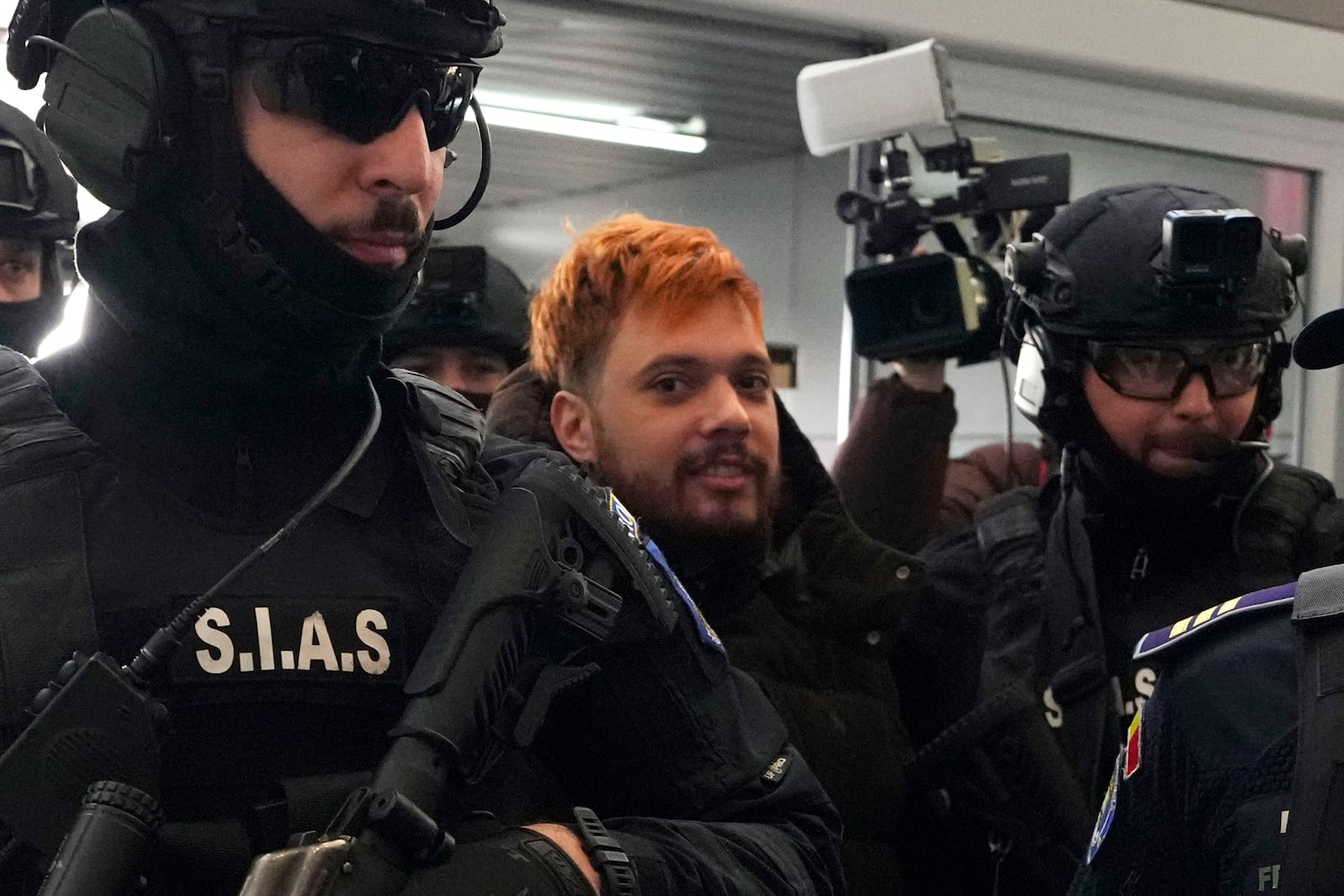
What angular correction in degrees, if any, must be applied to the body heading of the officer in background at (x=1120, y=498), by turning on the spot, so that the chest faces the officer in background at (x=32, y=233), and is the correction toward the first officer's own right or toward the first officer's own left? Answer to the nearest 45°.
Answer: approximately 90° to the first officer's own right

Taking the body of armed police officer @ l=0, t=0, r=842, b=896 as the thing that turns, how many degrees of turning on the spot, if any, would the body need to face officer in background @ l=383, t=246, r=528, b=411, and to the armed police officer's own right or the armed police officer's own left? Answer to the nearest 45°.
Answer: approximately 135° to the armed police officer's own left

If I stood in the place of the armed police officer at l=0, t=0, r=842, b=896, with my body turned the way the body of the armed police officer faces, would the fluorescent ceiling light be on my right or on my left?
on my left

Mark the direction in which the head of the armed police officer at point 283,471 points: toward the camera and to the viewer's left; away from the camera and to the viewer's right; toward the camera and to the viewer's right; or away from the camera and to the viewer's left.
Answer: toward the camera and to the viewer's right

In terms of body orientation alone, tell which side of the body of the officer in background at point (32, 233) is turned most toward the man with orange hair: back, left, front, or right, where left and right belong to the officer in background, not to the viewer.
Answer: left

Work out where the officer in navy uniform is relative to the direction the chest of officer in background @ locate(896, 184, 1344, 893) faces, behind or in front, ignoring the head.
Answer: in front

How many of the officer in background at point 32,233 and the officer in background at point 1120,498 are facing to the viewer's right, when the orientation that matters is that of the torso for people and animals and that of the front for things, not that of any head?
0

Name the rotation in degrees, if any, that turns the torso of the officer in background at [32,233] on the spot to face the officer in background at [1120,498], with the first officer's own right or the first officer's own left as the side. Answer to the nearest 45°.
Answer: approximately 90° to the first officer's own left

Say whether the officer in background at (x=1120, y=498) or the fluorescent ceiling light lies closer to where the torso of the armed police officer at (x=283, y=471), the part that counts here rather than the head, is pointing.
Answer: the officer in background
